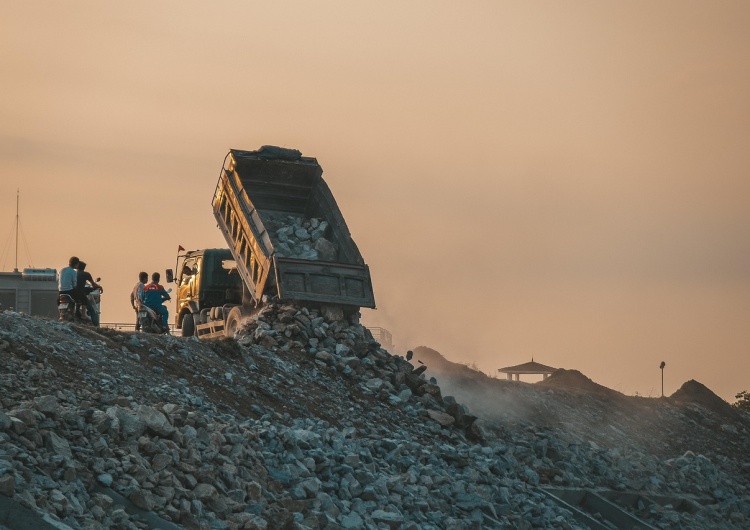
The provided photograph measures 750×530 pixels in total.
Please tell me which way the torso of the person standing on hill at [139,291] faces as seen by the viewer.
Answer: to the viewer's right

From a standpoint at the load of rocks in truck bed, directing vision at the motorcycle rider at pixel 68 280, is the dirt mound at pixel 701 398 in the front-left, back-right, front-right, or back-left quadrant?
back-right

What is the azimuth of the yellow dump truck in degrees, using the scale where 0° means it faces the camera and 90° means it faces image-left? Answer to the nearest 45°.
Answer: approximately 135°

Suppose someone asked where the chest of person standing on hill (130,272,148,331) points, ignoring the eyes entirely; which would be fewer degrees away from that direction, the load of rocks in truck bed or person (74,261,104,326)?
the load of rocks in truck bed

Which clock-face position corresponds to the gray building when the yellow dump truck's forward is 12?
The gray building is roughly at 12 o'clock from the yellow dump truck.

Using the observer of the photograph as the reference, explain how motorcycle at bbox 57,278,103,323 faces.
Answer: facing away from the viewer and to the right of the viewer

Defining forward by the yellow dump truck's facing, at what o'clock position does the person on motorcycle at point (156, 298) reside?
The person on motorcycle is roughly at 11 o'clock from the yellow dump truck.

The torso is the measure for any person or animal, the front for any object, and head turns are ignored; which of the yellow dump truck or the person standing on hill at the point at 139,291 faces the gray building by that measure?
the yellow dump truck
